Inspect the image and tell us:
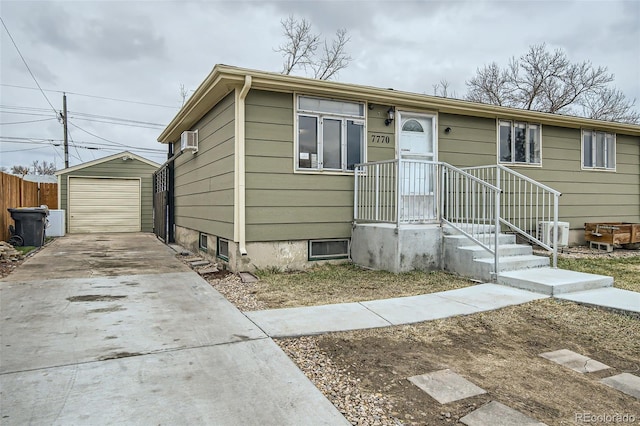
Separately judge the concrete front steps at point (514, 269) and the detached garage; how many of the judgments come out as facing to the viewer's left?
0

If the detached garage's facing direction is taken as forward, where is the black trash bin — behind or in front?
in front

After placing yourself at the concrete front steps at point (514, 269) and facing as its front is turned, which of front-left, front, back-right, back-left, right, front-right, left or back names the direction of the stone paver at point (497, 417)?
front-right

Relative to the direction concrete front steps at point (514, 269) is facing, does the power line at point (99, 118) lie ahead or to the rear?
to the rear

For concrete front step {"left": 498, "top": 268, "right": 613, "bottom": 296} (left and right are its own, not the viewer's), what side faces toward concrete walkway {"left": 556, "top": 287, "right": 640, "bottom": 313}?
front

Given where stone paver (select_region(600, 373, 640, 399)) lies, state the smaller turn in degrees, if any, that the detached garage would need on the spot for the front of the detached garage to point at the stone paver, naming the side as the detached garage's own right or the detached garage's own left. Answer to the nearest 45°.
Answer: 0° — it already faces it

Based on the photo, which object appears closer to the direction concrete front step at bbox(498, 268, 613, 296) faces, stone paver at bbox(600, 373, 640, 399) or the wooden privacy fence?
the stone paver

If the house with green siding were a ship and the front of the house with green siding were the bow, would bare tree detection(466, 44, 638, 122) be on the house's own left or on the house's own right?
on the house's own left

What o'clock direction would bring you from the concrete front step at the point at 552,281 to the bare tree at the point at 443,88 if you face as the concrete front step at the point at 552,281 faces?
The bare tree is roughly at 7 o'clock from the concrete front step.

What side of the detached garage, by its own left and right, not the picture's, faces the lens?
front

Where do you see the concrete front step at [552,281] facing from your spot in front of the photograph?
facing the viewer and to the right of the viewer

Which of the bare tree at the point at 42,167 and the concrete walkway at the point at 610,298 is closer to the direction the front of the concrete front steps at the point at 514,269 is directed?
the concrete walkway

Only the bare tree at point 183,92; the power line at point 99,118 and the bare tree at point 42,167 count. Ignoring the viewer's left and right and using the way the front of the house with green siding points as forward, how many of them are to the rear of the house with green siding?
3
